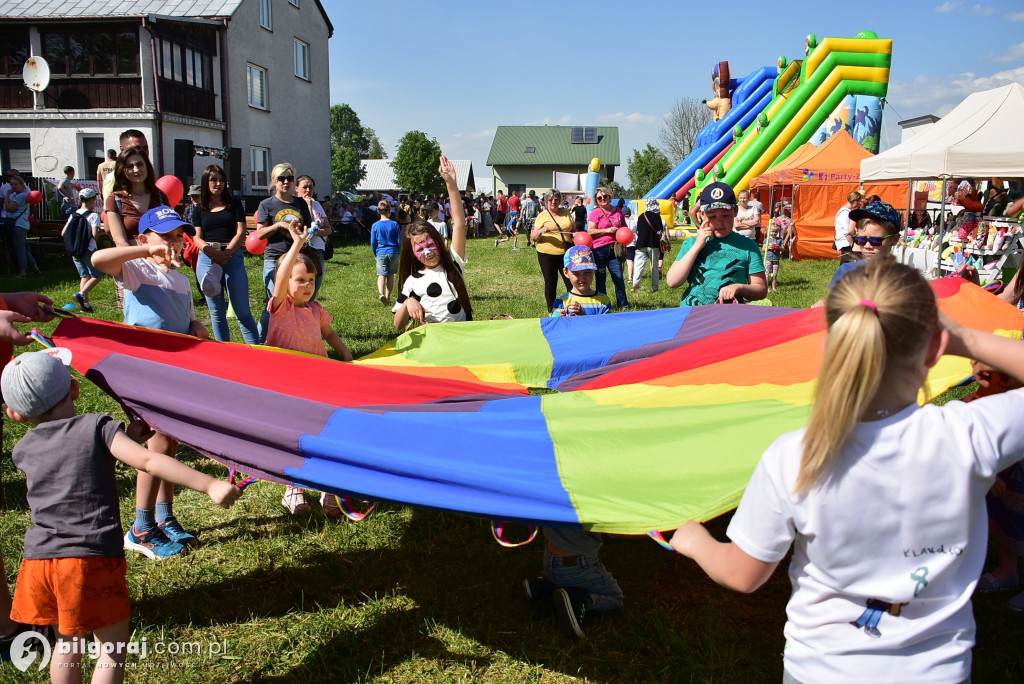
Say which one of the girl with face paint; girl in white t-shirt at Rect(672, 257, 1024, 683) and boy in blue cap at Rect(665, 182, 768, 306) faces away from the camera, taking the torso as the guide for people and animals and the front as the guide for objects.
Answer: the girl in white t-shirt

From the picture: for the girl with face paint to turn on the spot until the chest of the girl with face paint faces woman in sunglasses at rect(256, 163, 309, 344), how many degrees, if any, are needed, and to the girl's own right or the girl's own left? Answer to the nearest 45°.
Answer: approximately 135° to the girl's own right

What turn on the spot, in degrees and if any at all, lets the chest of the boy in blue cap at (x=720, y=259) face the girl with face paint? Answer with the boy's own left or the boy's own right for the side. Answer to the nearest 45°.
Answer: approximately 90° to the boy's own right

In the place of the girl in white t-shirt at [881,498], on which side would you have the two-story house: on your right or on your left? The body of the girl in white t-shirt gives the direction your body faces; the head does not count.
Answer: on your left

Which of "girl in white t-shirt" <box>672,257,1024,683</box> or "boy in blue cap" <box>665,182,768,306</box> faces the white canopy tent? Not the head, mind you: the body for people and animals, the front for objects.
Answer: the girl in white t-shirt

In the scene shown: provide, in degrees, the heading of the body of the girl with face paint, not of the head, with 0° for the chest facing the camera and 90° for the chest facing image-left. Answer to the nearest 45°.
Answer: approximately 0°

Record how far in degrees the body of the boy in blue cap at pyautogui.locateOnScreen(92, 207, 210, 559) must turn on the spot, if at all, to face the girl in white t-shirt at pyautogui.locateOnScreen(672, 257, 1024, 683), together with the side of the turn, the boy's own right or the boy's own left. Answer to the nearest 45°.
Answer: approximately 45° to the boy's own right

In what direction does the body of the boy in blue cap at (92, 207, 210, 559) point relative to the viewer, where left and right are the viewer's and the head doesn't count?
facing the viewer and to the right of the viewer

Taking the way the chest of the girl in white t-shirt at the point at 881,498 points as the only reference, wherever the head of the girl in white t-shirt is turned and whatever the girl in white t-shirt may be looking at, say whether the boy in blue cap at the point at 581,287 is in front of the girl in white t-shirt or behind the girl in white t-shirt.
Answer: in front

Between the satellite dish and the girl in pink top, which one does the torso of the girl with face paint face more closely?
the girl in pink top

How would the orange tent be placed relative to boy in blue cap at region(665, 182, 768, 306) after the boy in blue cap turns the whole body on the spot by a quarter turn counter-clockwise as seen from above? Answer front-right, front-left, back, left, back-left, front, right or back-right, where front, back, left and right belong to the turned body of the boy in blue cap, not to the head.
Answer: left

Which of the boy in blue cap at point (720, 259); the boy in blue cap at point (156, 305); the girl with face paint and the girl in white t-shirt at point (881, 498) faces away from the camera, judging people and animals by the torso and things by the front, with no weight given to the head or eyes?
the girl in white t-shirt

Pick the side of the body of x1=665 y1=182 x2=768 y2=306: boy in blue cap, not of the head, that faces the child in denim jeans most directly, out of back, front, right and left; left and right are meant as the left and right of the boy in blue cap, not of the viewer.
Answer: front

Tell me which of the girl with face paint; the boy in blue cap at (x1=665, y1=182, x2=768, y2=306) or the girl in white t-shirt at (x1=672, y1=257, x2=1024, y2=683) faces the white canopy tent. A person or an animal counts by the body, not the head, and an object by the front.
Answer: the girl in white t-shirt

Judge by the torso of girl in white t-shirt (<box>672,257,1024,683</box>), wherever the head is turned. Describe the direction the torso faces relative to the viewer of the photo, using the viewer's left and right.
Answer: facing away from the viewer
